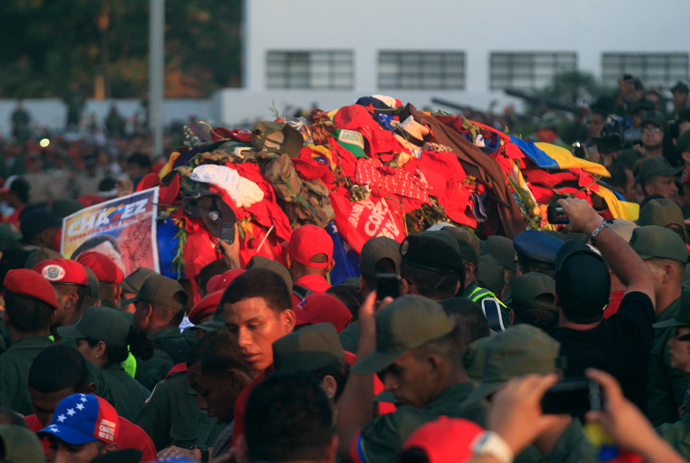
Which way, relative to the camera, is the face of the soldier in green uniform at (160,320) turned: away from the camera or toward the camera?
away from the camera

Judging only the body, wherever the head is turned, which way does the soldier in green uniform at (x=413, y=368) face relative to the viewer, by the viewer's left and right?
facing to the left of the viewer

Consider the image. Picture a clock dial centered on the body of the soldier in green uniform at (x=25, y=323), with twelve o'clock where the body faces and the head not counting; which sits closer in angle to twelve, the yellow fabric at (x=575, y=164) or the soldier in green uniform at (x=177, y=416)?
the yellow fabric

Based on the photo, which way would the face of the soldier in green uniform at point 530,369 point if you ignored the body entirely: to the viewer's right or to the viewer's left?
to the viewer's left

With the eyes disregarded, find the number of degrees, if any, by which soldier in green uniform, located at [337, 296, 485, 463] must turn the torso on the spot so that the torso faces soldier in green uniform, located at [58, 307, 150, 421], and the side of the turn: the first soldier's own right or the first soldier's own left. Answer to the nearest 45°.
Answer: approximately 45° to the first soldier's own right
